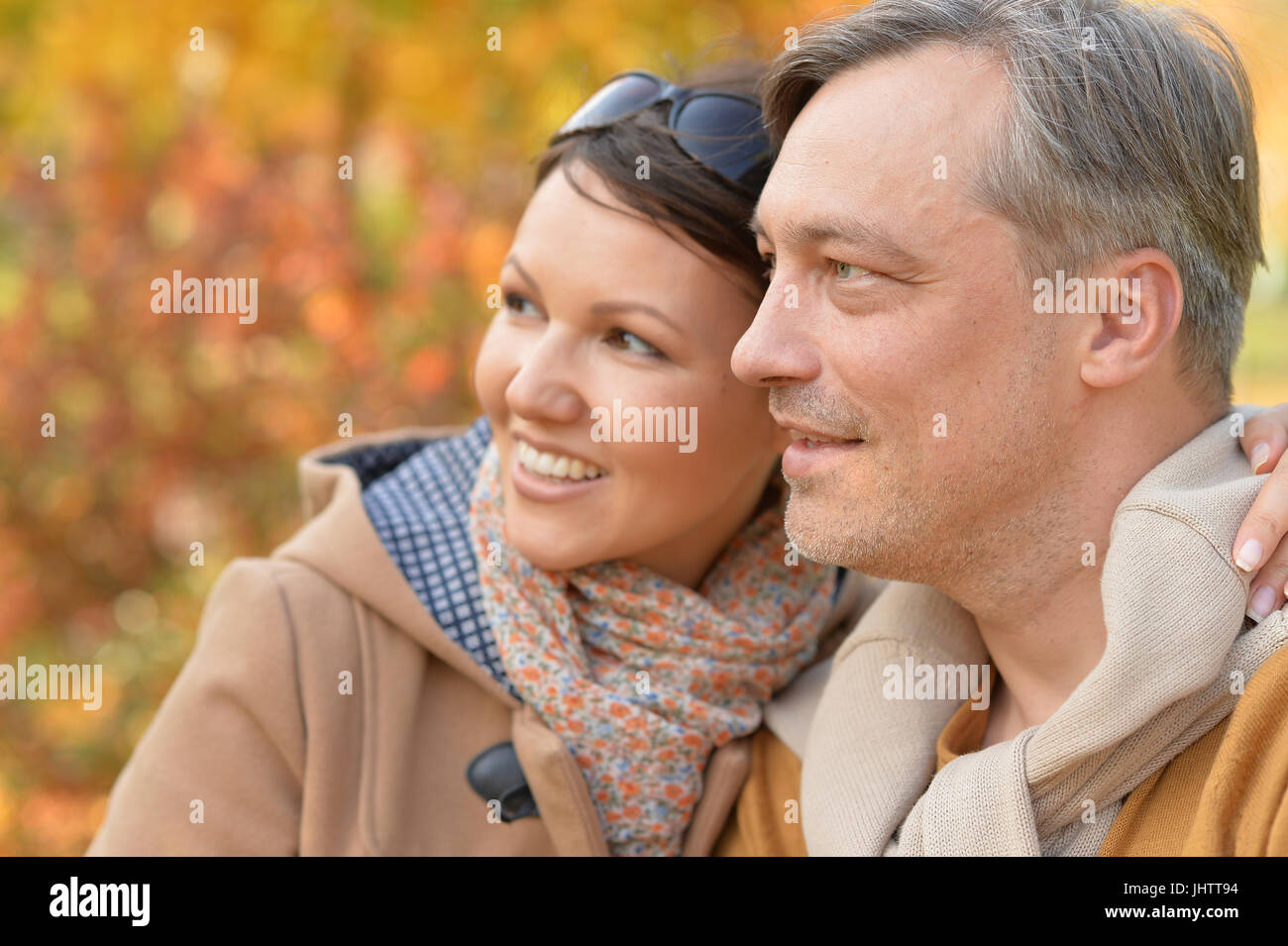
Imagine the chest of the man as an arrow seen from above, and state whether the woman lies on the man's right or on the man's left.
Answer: on the man's right

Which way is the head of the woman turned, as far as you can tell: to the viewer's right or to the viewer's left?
to the viewer's left

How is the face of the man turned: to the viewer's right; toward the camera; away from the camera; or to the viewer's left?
to the viewer's left

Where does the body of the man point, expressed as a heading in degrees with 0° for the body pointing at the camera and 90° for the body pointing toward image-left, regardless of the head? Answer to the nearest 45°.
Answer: approximately 45°
